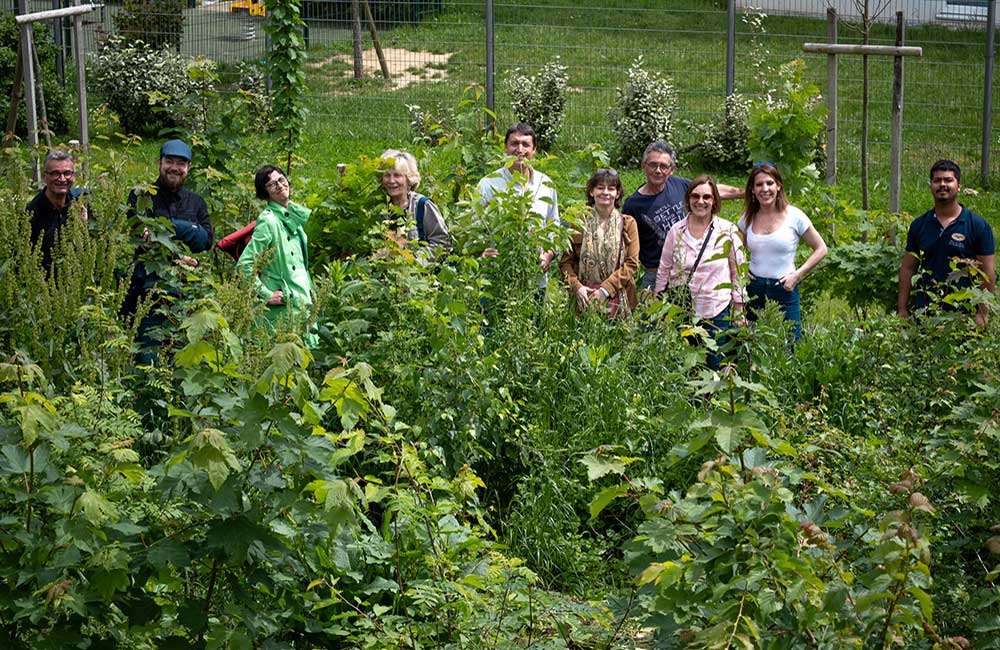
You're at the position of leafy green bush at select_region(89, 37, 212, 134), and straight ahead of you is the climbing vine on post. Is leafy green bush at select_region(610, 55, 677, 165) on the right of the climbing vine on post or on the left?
left

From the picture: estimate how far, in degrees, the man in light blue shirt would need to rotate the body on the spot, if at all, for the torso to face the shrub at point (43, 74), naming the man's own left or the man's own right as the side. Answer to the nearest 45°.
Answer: approximately 135° to the man's own right

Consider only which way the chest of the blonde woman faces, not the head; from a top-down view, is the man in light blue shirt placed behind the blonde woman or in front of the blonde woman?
behind

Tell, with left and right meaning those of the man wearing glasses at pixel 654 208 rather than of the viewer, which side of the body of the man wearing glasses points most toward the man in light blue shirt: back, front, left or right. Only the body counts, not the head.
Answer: right

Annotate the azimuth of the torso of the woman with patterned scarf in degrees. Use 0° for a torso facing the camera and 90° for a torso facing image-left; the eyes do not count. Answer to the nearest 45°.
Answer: approximately 0°

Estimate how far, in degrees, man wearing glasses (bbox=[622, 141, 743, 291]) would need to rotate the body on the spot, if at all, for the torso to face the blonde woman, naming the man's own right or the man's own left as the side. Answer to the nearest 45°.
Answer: approximately 45° to the man's own right

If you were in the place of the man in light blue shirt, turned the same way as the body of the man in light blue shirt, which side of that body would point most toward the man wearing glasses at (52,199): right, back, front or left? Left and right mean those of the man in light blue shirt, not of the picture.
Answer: right

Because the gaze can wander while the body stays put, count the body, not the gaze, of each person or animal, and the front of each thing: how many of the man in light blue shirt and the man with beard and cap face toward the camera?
2

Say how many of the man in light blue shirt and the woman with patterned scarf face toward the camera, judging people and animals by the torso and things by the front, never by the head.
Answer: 2
